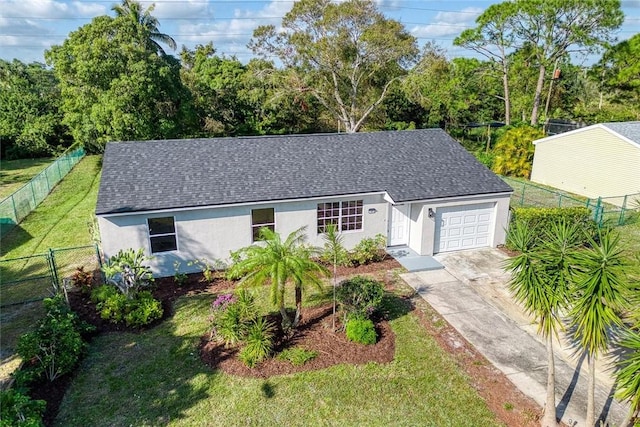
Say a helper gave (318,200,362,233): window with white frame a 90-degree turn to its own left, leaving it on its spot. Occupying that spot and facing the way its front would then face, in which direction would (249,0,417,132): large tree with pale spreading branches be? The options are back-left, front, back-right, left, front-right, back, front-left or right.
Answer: left

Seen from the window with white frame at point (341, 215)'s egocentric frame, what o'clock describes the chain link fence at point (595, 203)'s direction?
The chain link fence is roughly at 8 o'clock from the window with white frame.

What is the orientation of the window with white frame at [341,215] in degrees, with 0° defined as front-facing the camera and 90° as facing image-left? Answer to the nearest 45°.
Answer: approximately 0°

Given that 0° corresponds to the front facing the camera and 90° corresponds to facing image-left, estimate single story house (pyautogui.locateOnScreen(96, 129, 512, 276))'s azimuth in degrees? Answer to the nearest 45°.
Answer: approximately 0°

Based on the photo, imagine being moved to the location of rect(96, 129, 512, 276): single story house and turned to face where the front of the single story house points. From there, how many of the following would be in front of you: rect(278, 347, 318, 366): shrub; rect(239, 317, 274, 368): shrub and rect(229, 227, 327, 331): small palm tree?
3

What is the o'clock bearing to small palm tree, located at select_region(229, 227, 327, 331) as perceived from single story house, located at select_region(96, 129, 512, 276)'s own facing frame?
The small palm tree is roughly at 12 o'clock from the single story house.

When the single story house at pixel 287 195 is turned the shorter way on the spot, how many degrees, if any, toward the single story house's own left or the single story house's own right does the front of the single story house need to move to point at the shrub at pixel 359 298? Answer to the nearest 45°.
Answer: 0° — it already faces it

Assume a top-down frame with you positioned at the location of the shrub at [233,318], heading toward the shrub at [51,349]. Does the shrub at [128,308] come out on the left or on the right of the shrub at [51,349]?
right

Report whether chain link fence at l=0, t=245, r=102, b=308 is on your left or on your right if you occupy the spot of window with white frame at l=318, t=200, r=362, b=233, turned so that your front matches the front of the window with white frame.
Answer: on your right

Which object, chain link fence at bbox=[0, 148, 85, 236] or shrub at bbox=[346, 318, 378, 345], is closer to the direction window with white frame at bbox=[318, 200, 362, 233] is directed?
the shrub

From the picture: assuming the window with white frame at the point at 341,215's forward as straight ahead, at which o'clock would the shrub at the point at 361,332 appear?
The shrub is roughly at 12 o'clock from the window with white frame.

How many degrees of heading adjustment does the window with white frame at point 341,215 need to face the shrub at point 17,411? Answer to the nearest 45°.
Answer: approximately 45° to its right

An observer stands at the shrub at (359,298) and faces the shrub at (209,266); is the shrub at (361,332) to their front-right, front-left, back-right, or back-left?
back-left
